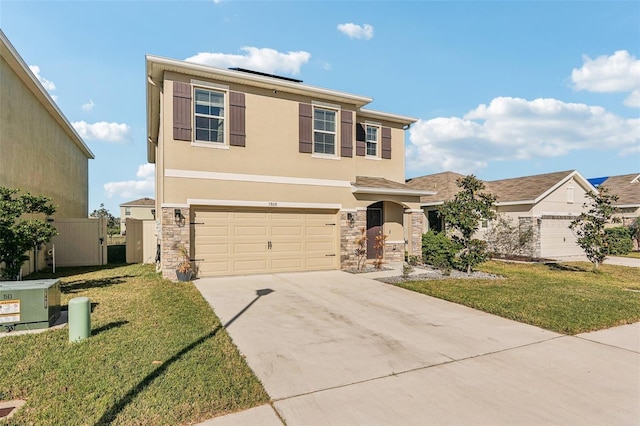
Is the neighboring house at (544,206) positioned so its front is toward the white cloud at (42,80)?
no

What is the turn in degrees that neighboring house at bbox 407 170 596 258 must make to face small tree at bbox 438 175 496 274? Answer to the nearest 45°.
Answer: approximately 45° to its right

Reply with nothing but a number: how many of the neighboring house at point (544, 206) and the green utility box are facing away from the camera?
0

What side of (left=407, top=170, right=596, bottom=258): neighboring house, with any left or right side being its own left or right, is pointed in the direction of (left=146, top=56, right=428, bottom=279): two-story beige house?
right

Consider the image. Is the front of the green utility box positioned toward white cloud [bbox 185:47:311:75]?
no

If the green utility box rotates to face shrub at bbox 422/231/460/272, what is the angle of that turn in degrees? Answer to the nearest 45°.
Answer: approximately 90° to its left

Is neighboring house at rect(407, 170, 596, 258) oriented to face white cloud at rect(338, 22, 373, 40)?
no

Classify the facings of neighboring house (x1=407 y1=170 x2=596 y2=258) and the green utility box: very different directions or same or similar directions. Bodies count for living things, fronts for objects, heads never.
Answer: same or similar directions

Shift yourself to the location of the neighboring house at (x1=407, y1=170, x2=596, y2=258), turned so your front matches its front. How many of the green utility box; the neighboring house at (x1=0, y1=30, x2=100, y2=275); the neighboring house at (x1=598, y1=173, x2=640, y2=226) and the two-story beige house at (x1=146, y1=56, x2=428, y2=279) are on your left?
1

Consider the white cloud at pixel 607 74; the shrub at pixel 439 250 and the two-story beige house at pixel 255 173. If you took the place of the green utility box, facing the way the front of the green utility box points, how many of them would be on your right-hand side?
0

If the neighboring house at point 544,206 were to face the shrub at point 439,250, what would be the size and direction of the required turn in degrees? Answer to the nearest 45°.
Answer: approximately 90° to its right

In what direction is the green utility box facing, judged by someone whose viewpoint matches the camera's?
facing the viewer

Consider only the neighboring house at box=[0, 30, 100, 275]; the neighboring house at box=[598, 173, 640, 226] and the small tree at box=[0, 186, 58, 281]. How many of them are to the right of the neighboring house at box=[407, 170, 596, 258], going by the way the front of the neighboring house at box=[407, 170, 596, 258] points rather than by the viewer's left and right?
2
